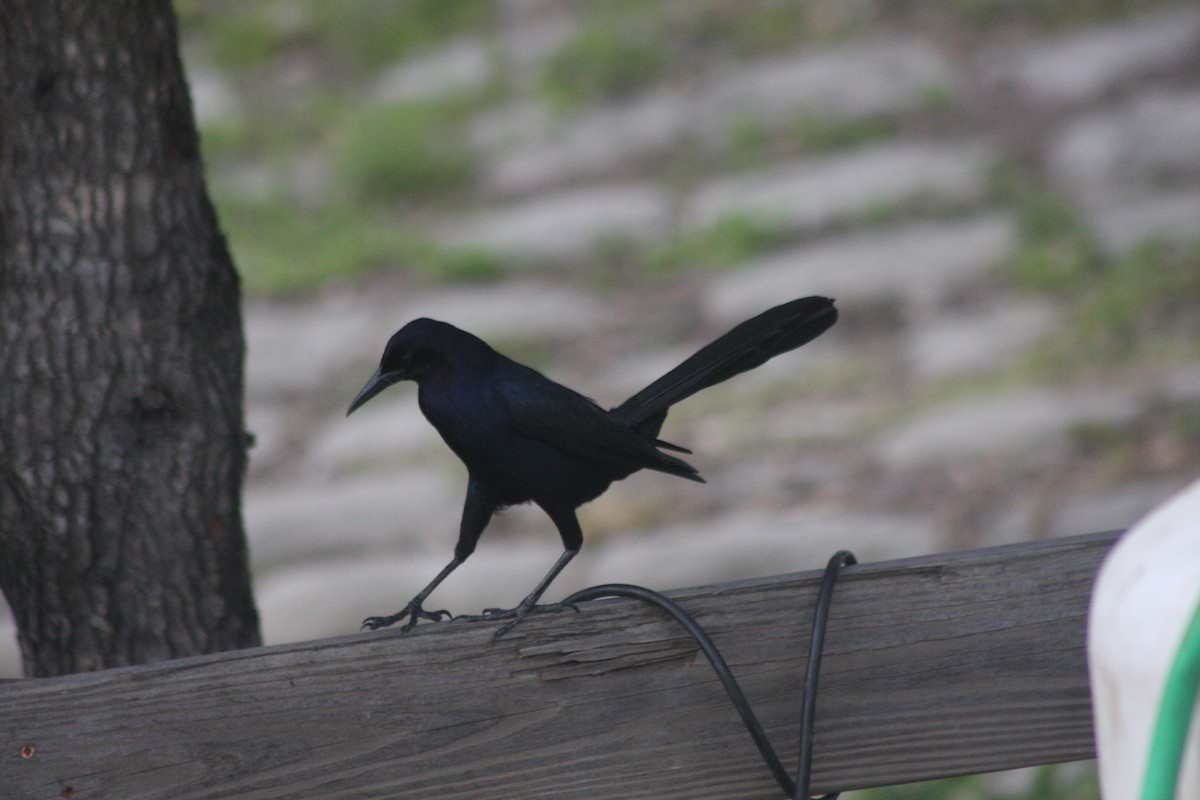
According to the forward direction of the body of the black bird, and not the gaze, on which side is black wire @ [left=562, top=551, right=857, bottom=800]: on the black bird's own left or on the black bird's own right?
on the black bird's own left

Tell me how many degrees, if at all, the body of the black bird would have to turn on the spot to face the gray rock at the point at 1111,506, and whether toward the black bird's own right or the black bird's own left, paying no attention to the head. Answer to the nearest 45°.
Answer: approximately 135° to the black bird's own right

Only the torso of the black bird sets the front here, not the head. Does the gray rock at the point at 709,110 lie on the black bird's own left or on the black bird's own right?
on the black bird's own right

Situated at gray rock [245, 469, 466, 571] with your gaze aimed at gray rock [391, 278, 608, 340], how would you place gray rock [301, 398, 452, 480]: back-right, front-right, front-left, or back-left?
front-left

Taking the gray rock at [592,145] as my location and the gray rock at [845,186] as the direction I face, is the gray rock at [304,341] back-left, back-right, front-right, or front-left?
back-right

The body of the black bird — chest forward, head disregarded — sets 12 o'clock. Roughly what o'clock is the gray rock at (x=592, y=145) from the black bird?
The gray rock is roughly at 3 o'clock from the black bird.

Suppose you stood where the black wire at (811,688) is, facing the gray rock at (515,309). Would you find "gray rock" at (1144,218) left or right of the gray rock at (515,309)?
right

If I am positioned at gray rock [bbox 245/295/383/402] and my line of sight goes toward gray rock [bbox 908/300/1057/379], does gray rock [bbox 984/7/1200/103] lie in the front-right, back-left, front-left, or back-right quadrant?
front-left

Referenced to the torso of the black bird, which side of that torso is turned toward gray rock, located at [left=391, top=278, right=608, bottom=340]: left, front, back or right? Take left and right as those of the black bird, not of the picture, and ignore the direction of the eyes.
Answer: right

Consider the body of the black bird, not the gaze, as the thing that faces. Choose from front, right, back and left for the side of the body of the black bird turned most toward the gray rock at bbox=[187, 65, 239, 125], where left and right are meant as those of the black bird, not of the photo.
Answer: right

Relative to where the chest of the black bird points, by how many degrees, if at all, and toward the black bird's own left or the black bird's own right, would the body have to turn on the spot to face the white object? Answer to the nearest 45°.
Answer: approximately 180°

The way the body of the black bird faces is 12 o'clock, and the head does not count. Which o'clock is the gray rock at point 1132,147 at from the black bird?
The gray rock is roughly at 4 o'clock from the black bird.

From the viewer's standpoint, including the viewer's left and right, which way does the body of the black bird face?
facing to the left of the viewer

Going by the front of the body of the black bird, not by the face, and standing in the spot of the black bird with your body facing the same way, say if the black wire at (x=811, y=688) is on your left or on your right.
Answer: on your left

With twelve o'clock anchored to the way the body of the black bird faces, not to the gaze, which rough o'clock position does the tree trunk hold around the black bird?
The tree trunk is roughly at 1 o'clock from the black bird.

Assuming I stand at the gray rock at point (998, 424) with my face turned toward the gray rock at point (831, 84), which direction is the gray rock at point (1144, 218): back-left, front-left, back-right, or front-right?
front-right

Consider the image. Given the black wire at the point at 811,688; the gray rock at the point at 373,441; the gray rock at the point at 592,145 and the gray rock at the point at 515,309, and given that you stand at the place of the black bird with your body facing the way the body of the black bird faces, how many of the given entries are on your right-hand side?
3
